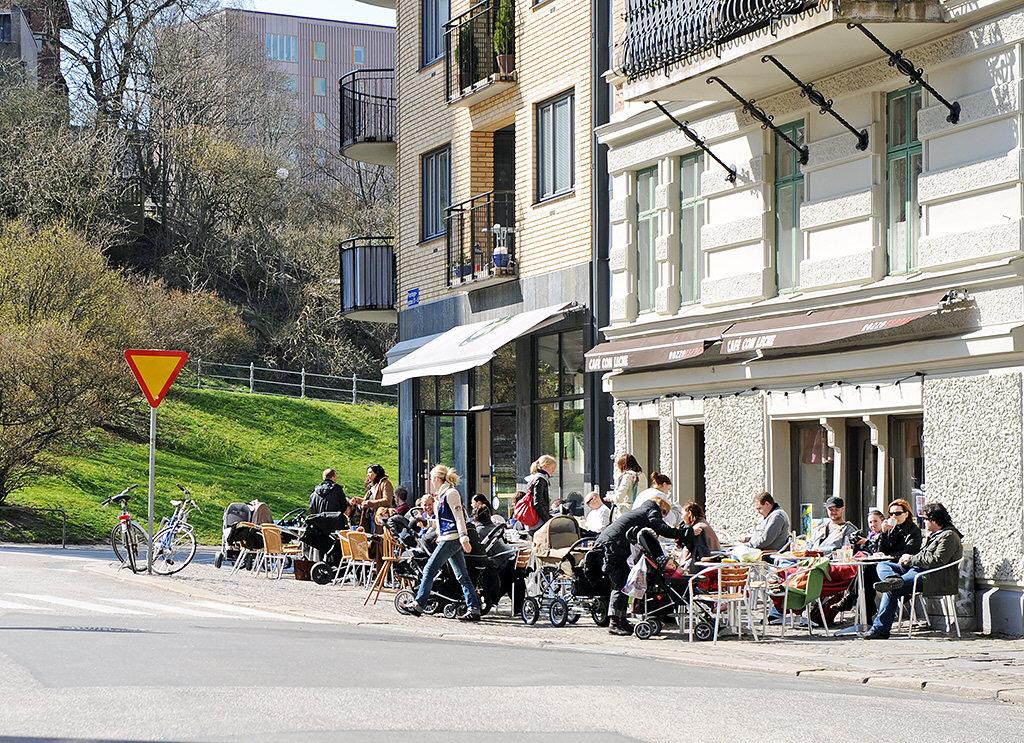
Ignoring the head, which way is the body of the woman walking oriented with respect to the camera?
to the viewer's left

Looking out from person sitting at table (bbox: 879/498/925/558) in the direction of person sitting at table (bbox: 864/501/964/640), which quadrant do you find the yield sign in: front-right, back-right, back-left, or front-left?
back-right

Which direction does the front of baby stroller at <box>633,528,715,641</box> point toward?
to the viewer's right

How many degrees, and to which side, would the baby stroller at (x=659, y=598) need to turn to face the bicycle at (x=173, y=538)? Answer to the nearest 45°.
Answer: approximately 135° to its left

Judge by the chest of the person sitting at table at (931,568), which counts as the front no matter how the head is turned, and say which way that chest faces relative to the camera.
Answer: to the viewer's left

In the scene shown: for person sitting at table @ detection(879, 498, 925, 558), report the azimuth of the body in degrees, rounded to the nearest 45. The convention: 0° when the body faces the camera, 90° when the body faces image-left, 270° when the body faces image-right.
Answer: approximately 45°

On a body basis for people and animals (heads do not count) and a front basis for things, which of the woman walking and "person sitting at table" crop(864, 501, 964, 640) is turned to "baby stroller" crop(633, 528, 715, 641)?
the person sitting at table

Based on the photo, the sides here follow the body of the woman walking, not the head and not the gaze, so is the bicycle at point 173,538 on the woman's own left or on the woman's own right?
on the woman's own right

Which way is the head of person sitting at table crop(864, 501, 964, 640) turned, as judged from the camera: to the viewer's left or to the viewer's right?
to the viewer's left
